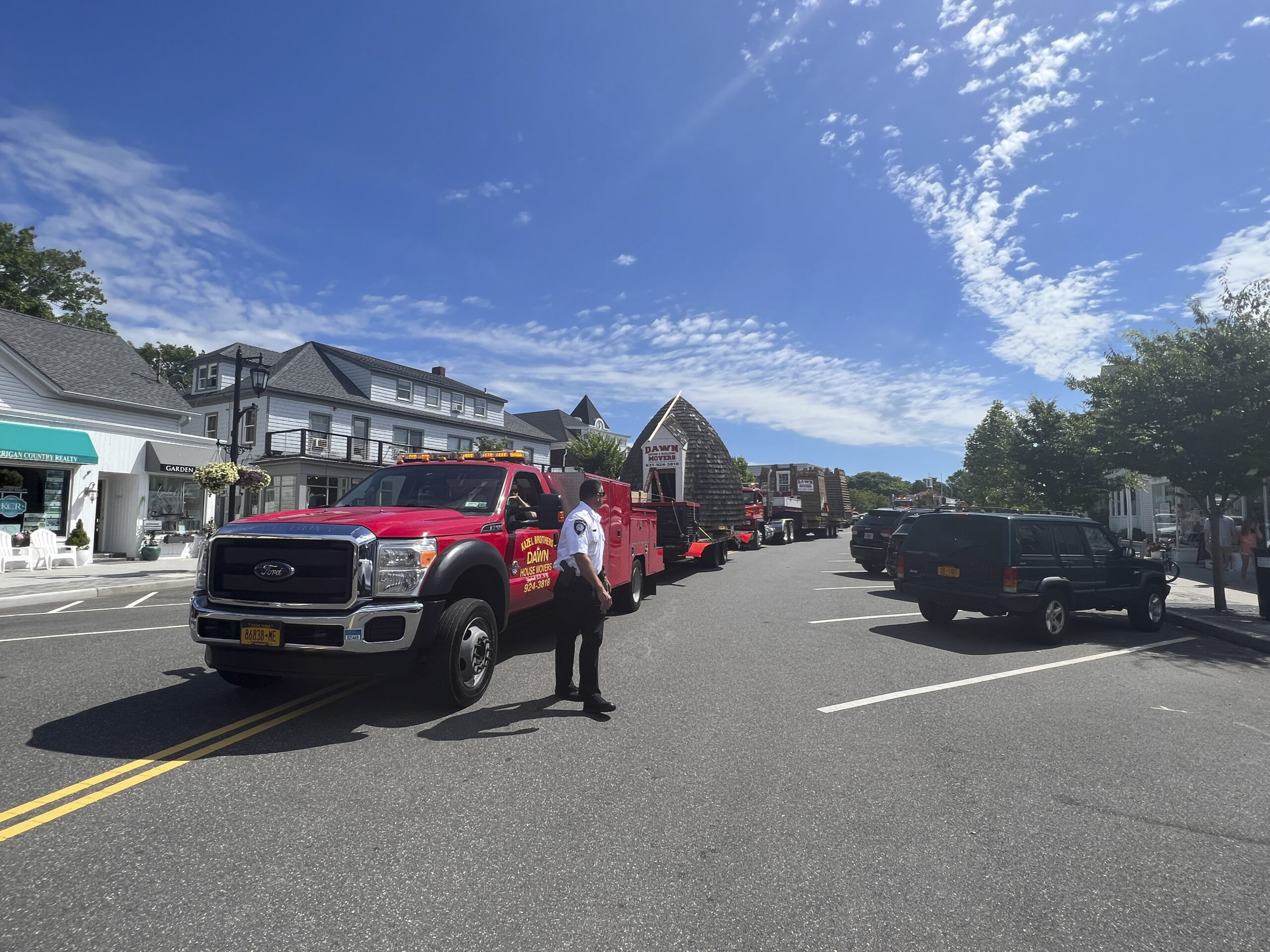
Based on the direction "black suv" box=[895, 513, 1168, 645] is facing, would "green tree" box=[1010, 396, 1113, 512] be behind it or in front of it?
in front

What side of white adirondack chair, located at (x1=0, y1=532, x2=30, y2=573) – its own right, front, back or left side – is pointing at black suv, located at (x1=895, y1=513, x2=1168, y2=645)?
front

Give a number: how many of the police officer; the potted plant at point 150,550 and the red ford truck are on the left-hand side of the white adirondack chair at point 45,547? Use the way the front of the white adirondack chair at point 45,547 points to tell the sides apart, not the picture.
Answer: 1

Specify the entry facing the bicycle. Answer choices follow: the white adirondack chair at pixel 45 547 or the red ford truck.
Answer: the white adirondack chair

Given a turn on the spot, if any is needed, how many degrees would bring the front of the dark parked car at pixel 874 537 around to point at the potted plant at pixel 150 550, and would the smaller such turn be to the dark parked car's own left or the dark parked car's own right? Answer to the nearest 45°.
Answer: approximately 135° to the dark parked car's own left

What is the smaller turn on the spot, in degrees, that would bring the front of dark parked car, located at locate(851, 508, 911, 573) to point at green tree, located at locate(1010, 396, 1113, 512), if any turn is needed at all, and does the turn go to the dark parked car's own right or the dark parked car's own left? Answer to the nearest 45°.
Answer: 0° — it already faces it

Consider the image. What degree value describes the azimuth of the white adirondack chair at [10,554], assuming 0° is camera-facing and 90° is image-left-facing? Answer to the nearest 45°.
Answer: approximately 315°

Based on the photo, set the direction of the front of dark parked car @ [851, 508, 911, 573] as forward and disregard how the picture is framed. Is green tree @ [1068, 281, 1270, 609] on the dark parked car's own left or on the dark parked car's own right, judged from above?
on the dark parked car's own right

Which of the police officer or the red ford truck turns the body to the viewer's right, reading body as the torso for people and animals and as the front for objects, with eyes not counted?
the police officer

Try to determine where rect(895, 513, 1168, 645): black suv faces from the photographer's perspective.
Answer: facing away from the viewer and to the right of the viewer

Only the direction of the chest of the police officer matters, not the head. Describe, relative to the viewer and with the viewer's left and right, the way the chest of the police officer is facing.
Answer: facing to the right of the viewer

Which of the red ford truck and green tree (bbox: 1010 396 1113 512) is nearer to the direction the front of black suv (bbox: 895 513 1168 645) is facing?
the green tree
